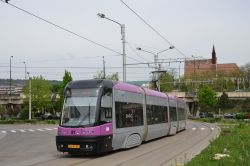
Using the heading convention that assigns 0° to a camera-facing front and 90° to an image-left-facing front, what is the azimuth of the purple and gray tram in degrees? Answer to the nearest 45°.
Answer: approximately 45°
